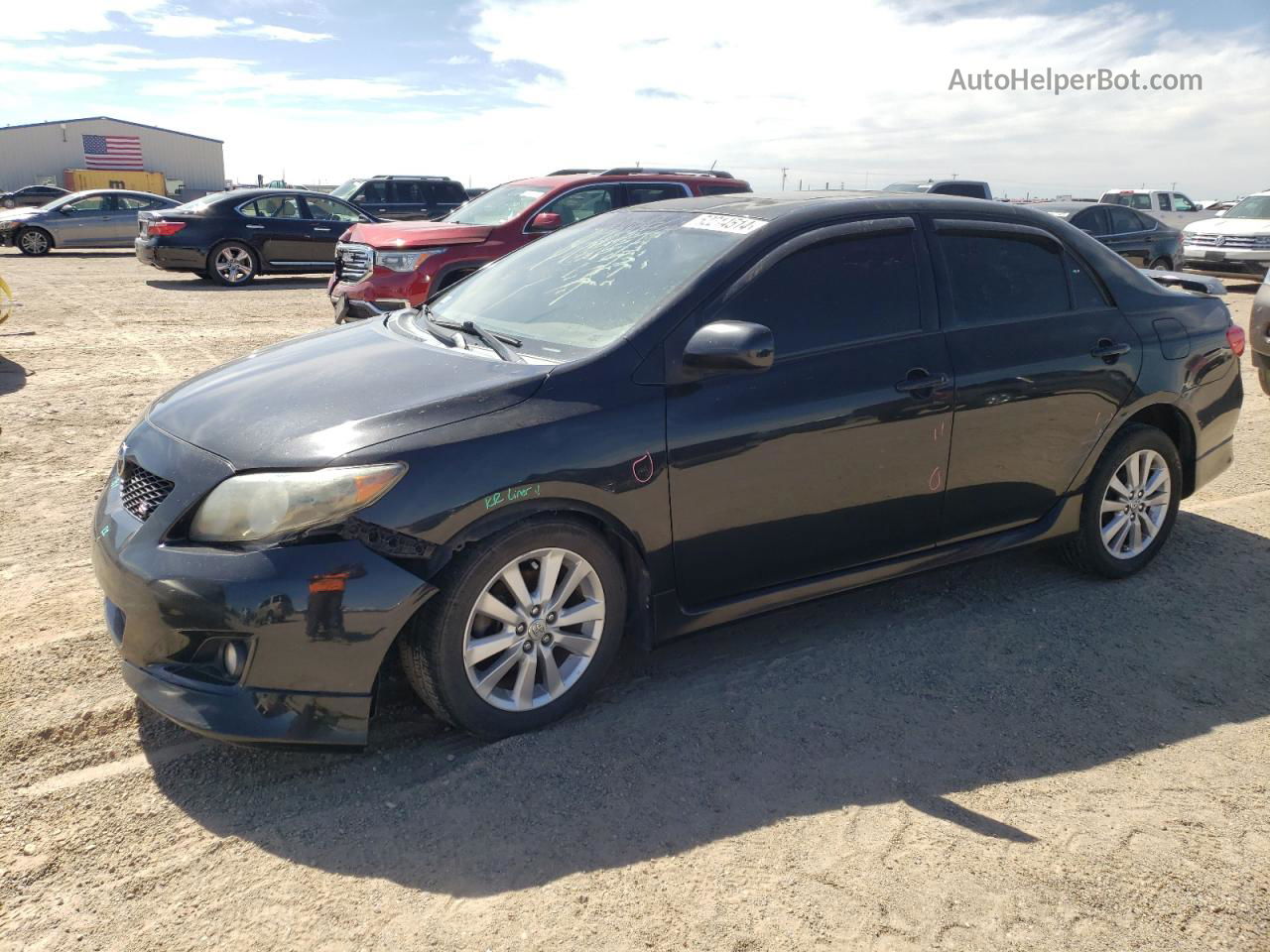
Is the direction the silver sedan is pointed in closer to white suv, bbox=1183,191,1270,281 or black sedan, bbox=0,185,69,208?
the black sedan

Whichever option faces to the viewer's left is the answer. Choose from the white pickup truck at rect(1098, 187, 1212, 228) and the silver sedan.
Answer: the silver sedan

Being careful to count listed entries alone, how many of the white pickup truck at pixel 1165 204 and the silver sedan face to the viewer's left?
1

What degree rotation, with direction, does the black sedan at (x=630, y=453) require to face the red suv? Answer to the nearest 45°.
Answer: approximately 135° to its right

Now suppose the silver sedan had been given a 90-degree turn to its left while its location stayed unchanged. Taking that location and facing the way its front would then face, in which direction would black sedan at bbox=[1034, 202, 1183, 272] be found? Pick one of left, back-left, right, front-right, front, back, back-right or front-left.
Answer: front-left

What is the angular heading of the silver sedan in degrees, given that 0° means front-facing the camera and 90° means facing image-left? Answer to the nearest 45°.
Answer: approximately 90°

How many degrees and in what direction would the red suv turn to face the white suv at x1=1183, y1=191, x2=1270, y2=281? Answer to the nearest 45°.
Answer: approximately 180°

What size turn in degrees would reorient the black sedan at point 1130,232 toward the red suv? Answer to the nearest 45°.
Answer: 0° — it already faces it

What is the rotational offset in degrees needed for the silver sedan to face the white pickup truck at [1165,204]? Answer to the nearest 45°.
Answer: approximately 180°

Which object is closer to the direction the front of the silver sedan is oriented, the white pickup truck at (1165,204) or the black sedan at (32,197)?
the black sedan

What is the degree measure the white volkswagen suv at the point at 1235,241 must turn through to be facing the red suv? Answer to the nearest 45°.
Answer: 0° — it already faces it
